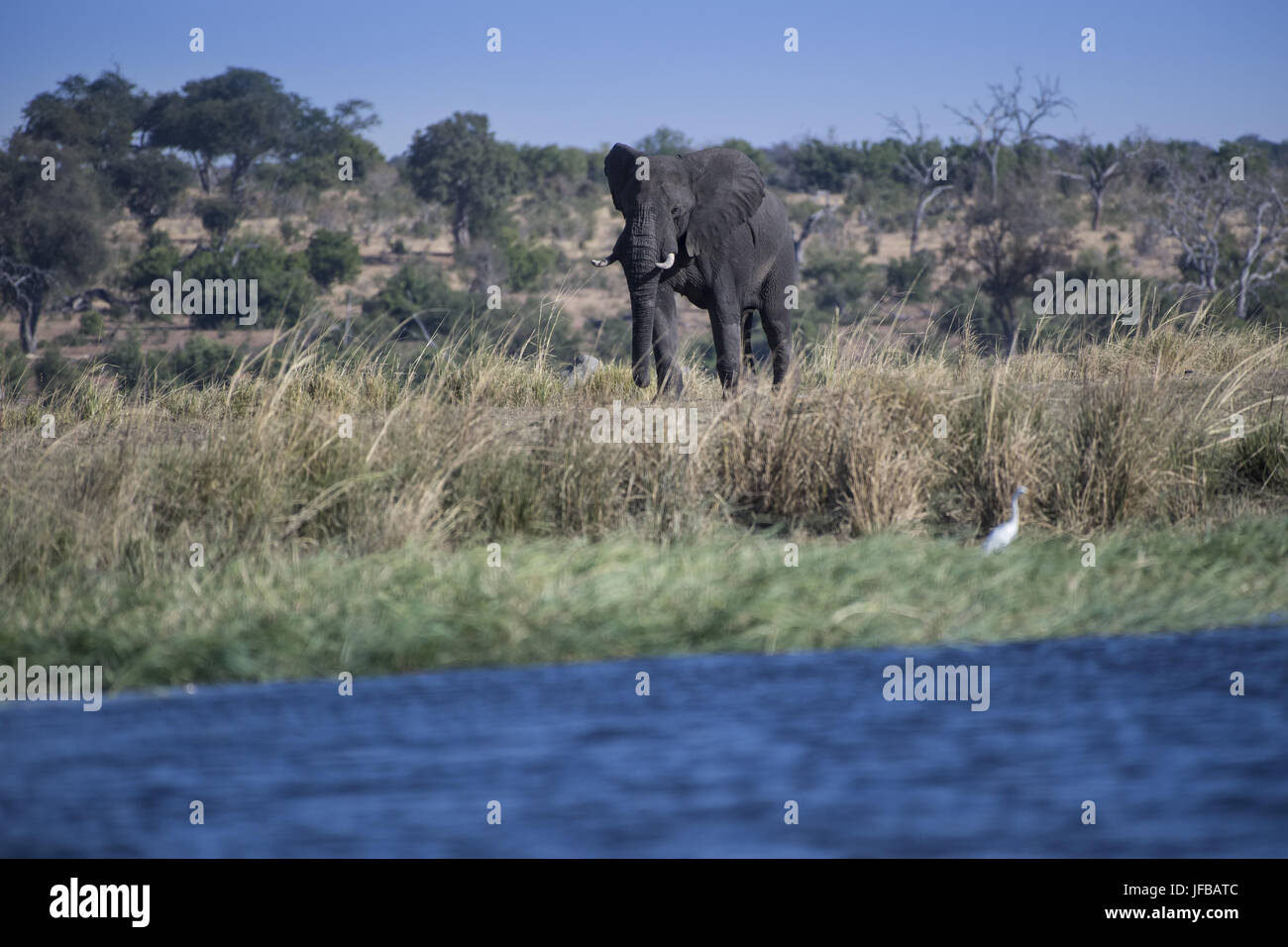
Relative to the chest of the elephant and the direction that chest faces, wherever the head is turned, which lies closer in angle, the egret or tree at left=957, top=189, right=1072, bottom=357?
the egret

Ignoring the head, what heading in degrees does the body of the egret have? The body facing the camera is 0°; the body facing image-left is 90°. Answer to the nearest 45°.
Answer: approximately 270°

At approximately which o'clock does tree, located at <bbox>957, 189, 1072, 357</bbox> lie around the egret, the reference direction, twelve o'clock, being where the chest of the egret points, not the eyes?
The tree is roughly at 9 o'clock from the egret.

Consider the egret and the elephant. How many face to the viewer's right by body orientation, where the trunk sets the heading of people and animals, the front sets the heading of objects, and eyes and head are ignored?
1

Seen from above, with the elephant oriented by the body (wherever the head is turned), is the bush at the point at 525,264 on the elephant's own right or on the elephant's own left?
on the elephant's own right

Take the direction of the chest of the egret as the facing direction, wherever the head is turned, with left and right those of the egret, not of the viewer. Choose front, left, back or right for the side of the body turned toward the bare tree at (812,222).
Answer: left

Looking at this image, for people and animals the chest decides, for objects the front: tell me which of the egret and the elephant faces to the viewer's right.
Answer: the egret

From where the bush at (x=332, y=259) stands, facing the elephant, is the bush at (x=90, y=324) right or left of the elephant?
right

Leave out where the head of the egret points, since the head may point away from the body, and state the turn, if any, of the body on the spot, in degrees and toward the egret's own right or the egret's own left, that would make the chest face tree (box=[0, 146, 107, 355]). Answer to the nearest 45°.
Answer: approximately 135° to the egret's own left

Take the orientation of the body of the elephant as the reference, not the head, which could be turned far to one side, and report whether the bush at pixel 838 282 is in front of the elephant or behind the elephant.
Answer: behind
